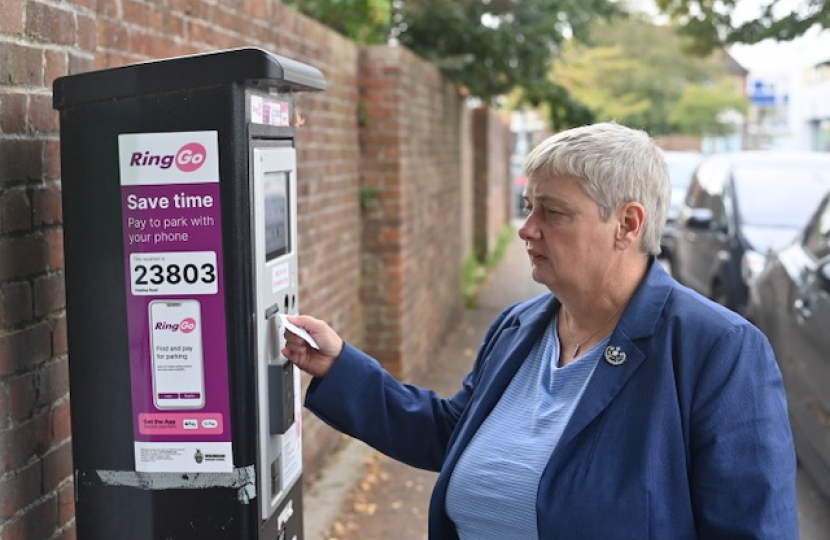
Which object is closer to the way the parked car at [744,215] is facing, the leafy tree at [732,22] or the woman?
the woman

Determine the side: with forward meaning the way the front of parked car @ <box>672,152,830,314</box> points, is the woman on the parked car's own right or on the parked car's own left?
on the parked car's own right

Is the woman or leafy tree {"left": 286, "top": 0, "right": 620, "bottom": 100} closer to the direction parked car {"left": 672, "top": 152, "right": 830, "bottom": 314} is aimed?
the woman

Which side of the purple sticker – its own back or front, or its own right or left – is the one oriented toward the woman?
left

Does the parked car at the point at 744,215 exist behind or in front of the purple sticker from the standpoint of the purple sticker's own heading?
behind

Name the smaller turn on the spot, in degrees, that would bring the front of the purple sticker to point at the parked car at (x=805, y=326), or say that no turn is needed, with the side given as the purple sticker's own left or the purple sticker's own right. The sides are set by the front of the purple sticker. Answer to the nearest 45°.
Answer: approximately 135° to the purple sticker's own left

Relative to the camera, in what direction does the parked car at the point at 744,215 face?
facing the viewer and to the right of the viewer

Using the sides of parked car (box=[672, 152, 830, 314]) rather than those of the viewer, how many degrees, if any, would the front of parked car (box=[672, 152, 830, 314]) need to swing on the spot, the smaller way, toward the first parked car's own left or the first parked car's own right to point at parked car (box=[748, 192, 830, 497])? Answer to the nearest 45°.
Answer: approximately 45° to the first parked car's own right

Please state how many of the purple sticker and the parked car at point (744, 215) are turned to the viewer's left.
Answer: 0

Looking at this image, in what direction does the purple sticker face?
toward the camera

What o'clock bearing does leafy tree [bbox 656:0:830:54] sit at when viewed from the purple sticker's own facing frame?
The leafy tree is roughly at 7 o'clock from the purple sticker.
